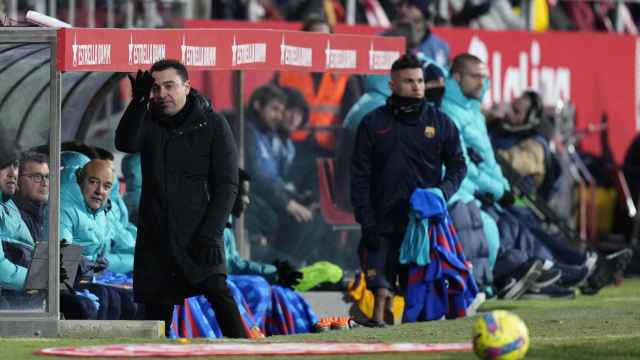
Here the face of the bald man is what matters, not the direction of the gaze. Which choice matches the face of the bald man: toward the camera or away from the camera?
toward the camera

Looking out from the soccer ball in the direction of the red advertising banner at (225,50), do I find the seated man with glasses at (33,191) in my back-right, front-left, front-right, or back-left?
front-left

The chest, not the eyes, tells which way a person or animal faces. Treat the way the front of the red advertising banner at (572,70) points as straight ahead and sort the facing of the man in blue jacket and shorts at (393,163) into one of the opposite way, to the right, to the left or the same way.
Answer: the same way

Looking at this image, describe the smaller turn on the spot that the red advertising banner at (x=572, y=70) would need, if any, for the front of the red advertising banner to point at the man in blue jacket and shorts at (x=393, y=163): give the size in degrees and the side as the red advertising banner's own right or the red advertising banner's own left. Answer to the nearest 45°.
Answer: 0° — it already faces them

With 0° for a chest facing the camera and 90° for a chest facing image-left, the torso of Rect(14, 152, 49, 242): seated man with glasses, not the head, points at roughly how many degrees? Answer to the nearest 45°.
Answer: approximately 315°

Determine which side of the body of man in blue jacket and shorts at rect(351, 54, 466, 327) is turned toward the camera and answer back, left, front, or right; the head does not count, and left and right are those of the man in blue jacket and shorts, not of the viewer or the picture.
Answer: front

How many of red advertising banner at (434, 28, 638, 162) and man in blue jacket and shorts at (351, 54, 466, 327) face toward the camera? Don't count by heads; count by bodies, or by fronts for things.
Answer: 2

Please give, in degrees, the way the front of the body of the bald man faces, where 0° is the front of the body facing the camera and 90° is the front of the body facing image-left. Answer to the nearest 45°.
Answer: approximately 315°

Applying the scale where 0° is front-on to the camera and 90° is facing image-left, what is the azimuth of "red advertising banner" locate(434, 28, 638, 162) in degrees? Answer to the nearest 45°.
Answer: approximately 0°
